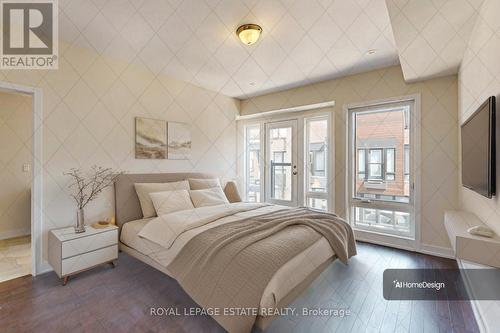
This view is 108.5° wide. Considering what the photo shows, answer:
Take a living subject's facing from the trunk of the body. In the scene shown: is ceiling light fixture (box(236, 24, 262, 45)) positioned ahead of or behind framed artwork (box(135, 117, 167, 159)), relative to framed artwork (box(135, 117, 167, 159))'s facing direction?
ahead

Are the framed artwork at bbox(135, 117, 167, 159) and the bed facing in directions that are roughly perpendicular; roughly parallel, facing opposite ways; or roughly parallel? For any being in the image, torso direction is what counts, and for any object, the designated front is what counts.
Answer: roughly parallel

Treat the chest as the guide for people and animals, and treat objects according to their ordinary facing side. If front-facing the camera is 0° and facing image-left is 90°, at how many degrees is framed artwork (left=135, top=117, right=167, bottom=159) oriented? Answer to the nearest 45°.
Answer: approximately 315°

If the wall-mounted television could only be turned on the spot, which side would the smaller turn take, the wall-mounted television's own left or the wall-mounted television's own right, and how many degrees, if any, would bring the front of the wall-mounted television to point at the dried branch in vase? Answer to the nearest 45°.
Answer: approximately 45° to the wall-mounted television's own left

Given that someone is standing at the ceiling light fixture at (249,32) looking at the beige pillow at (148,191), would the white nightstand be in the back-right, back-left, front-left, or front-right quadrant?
front-left

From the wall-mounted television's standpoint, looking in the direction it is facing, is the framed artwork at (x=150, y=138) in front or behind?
in front

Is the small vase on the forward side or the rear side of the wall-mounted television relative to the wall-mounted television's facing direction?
on the forward side

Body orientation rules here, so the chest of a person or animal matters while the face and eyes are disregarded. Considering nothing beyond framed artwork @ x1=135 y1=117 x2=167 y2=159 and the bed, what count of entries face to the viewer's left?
0

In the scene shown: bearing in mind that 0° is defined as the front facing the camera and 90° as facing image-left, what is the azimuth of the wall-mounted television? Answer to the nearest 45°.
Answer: approximately 90°

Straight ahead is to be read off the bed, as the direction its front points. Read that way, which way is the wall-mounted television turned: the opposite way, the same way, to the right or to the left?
the opposite way

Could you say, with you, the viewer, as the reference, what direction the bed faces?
facing the viewer and to the right of the viewer

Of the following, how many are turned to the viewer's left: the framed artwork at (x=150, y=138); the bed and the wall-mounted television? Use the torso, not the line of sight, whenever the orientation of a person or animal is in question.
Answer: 1
